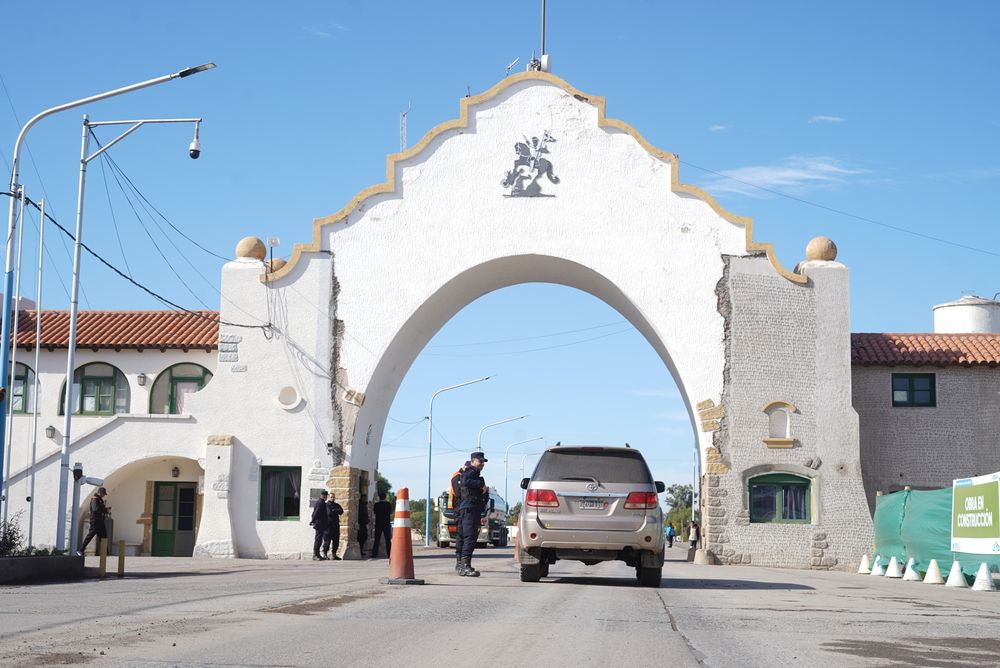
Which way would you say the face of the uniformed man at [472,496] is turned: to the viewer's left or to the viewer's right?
to the viewer's right

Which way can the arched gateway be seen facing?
toward the camera

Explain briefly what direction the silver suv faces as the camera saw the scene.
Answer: facing away from the viewer

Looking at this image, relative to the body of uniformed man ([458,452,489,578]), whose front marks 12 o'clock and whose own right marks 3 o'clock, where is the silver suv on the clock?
The silver suv is roughly at 1 o'clock from the uniformed man.

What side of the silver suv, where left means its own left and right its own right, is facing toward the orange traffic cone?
left

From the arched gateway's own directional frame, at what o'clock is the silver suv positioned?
The silver suv is roughly at 12 o'clock from the arched gateway.

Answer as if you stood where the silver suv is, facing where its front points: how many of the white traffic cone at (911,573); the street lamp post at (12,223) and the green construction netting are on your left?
1

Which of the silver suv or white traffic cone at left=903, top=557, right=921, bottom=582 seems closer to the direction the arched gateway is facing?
the silver suv

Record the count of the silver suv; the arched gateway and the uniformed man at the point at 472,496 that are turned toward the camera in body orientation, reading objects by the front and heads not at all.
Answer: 1

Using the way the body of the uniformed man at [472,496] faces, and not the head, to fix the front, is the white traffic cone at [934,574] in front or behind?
in front

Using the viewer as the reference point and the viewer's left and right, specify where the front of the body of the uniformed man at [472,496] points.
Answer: facing to the right of the viewer

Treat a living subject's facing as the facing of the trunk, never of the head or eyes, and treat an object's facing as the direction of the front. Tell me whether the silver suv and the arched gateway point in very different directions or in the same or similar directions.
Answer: very different directions

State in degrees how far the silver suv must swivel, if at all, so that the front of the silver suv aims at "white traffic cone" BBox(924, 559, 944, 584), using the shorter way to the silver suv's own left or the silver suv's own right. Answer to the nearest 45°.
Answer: approximately 45° to the silver suv's own right

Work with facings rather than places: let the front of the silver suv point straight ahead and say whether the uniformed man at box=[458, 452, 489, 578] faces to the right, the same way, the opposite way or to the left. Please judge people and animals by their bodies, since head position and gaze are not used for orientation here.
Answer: to the right

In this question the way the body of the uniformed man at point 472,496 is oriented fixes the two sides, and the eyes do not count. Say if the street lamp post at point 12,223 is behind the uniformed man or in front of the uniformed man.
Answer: behind
